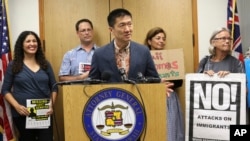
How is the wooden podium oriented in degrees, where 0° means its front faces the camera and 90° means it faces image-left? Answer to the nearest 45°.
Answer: approximately 0°

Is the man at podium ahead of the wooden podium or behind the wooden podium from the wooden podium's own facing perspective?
behind

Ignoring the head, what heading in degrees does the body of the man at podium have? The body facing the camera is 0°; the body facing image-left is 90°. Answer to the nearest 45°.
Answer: approximately 0°

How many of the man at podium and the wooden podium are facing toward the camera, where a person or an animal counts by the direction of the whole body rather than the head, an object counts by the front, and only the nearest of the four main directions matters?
2
